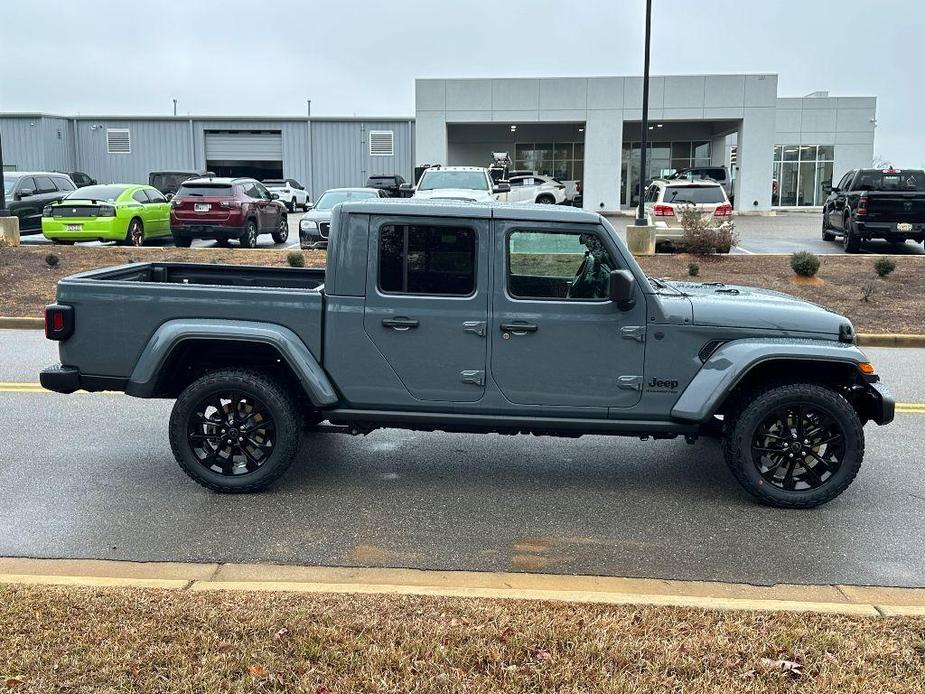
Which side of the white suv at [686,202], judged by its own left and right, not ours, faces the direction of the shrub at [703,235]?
back

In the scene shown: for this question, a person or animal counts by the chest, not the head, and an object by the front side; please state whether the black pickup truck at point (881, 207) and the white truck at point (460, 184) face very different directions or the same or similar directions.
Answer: very different directions

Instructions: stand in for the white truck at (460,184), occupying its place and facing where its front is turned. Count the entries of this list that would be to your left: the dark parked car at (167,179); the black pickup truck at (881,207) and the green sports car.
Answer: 1

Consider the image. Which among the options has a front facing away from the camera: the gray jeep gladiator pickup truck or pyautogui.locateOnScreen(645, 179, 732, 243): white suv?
the white suv

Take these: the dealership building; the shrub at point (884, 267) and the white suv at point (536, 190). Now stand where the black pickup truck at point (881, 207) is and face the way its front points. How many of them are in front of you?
2

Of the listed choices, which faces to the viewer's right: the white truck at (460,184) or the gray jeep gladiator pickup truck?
the gray jeep gladiator pickup truck

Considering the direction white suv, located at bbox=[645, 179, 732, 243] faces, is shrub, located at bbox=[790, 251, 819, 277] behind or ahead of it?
behind

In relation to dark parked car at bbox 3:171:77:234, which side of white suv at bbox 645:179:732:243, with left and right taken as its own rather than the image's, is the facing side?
left

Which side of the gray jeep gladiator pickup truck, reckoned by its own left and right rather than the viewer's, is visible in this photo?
right

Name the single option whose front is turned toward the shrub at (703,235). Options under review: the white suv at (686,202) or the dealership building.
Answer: the dealership building

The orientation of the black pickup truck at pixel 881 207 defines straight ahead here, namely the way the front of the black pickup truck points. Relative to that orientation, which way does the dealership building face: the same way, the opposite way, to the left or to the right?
the opposite way

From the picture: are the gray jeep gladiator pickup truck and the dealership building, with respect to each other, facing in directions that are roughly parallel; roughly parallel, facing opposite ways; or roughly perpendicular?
roughly perpendicular

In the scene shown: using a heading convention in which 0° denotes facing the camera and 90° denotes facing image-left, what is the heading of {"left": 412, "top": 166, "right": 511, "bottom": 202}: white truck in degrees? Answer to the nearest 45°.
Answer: approximately 0°

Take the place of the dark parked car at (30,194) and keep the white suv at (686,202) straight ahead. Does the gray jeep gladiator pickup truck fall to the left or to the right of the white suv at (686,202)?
right

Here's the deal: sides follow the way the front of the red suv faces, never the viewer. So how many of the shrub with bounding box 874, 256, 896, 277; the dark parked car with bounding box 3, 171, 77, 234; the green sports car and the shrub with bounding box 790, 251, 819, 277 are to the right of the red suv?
2

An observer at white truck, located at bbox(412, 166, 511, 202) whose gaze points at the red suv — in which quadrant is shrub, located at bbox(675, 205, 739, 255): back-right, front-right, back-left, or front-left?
back-left

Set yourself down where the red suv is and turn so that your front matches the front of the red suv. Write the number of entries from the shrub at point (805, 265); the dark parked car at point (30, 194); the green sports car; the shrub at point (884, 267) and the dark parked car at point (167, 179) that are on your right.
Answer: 2

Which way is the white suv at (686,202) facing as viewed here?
away from the camera

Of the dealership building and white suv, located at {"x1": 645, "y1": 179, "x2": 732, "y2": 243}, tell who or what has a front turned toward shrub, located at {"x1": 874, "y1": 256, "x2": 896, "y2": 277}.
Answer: the dealership building

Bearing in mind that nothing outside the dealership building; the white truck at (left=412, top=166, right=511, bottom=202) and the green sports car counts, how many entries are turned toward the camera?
2

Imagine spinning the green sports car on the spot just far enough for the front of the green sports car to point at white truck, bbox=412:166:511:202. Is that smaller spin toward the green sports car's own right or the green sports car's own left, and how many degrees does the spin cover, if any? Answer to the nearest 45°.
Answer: approximately 45° to the green sports car's own right

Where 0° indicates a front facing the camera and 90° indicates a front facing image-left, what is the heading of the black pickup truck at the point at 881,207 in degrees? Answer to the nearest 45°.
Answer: approximately 135°
